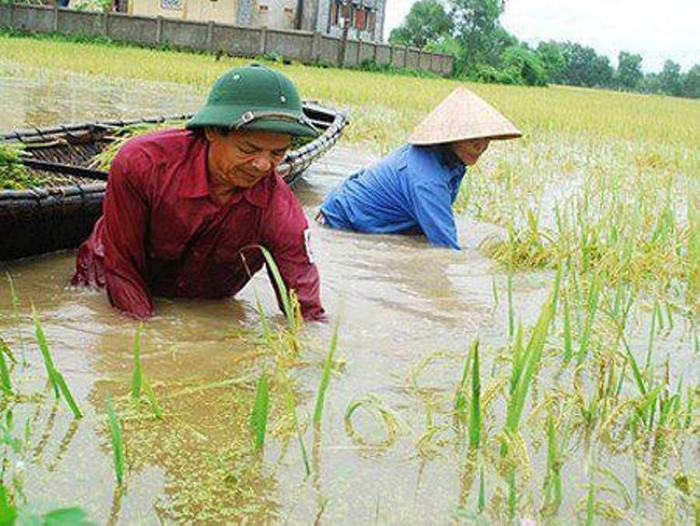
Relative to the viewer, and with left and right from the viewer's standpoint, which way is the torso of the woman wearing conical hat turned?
facing to the right of the viewer

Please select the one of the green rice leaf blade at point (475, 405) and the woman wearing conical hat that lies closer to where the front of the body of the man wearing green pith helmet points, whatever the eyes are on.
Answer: the green rice leaf blade

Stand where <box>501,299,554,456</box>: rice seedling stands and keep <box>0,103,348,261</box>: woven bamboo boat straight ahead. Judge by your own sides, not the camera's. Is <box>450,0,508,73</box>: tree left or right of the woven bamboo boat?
right

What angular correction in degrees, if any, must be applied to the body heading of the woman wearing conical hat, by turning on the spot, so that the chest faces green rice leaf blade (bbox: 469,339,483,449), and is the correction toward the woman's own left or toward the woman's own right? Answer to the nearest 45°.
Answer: approximately 90° to the woman's own right

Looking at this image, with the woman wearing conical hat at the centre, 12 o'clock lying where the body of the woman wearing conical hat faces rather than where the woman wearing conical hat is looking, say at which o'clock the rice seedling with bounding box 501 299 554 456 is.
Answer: The rice seedling is roughly at 3 o'clock from the woman wearing conical hat.

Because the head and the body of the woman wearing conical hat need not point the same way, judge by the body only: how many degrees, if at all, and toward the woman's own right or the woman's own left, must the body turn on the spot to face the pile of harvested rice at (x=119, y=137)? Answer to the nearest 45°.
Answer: approximately 180°

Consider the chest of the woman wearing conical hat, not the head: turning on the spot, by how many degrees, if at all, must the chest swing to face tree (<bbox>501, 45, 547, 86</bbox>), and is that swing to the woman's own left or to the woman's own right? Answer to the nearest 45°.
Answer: approximately 90° to the woman's own left

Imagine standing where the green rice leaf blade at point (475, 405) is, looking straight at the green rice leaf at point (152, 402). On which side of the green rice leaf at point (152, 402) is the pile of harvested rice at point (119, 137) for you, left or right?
right

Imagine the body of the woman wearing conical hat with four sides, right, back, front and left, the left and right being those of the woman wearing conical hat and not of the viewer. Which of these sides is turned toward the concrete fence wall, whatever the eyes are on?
left

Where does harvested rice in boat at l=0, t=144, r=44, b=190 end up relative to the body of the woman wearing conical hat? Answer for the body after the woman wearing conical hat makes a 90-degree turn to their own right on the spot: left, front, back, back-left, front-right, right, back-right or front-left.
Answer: front-right

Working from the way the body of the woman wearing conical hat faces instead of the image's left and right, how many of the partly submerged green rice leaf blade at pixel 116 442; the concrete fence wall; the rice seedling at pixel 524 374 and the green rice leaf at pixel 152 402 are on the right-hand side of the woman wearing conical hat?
3

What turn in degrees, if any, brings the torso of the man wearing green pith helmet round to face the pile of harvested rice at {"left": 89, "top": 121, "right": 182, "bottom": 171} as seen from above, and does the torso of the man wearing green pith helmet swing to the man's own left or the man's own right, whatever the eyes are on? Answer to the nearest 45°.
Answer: approximately 135° to the man's own left

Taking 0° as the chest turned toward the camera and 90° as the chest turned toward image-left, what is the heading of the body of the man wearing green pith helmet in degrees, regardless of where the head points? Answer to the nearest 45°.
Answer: approximately 315°

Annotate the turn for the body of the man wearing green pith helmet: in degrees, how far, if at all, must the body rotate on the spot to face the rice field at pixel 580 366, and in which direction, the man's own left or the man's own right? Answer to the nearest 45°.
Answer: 0° — they already face it

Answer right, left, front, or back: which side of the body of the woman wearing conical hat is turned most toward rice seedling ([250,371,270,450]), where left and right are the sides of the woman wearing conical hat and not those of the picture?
right
